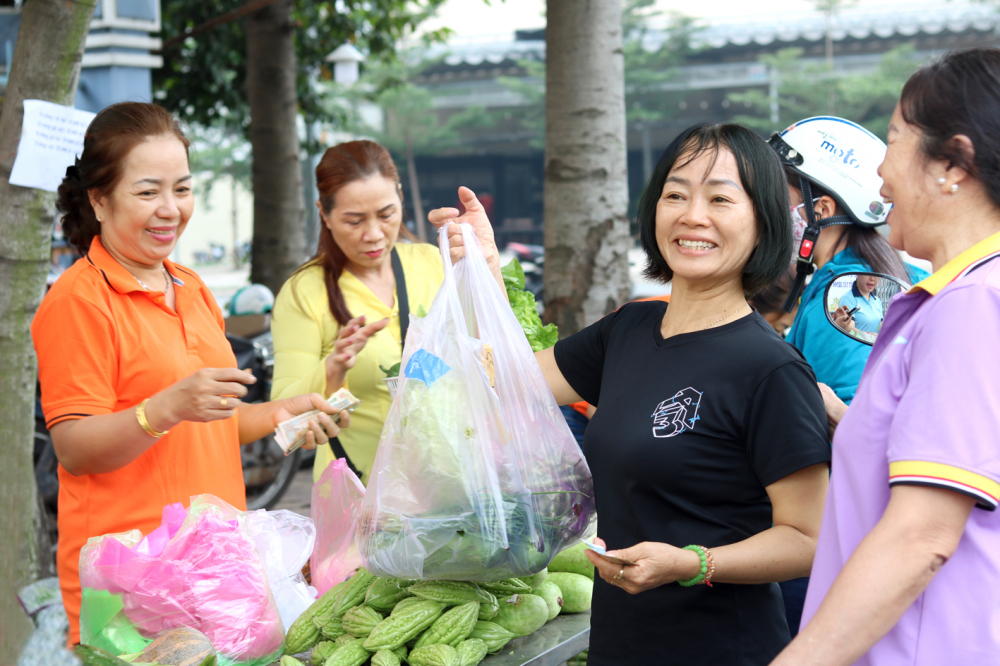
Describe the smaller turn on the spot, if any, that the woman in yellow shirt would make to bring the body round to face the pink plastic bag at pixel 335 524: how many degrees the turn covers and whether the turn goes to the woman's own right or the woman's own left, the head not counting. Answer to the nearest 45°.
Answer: approximately 45° to the woman's own right

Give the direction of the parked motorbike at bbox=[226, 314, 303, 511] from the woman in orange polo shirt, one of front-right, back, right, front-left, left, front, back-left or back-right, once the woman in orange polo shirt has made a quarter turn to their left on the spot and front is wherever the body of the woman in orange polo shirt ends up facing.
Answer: front-left

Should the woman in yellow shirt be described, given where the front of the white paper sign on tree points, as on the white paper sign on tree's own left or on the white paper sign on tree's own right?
on the white paper sign on tree's own left

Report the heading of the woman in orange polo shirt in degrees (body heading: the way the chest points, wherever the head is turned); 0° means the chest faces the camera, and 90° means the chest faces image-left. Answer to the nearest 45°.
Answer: approximately 315°

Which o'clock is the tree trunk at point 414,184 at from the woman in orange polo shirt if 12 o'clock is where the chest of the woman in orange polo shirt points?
The tree trunk is roughly at 8 o'clock from the woman in orange polo shirt.

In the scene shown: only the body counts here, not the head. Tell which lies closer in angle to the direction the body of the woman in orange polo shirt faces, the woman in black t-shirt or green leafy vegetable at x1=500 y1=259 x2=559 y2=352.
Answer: the woman in black t-shirt

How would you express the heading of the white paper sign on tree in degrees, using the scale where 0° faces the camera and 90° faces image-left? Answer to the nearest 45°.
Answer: approximately 0°

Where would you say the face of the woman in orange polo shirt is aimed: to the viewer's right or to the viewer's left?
to the viewer's right
